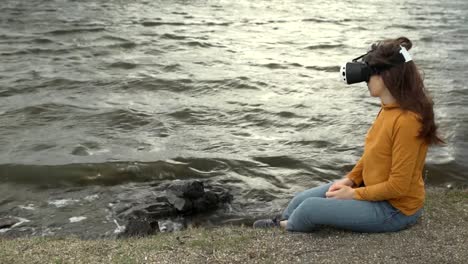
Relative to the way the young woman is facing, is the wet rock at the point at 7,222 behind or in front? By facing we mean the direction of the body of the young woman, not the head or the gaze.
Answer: in front

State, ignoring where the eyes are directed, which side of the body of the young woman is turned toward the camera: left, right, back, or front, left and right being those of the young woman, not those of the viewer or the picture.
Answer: left

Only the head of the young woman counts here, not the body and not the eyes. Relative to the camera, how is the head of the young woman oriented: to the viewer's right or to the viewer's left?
to the viewer's left

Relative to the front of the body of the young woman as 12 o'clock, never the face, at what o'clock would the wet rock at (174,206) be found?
The wet rock is roughly at 1 o'clock from the young woman.

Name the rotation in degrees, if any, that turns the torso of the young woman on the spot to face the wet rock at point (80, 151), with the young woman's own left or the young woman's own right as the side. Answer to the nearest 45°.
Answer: approximately 45° to the young woman's own right

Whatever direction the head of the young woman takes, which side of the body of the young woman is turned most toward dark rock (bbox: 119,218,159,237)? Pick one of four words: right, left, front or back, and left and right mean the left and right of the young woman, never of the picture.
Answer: front

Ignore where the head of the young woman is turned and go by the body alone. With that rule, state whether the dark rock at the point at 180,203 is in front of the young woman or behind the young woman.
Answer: in front
